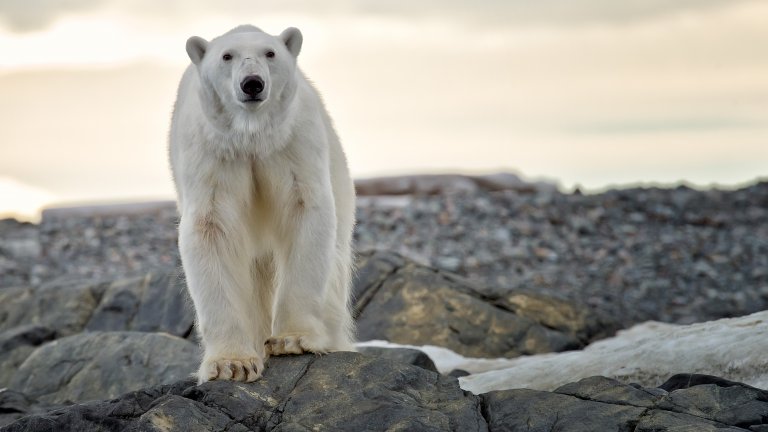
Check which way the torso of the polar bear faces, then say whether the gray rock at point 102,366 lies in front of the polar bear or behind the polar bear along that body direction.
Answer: behind

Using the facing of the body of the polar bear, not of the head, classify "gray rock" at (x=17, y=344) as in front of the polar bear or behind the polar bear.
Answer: behind

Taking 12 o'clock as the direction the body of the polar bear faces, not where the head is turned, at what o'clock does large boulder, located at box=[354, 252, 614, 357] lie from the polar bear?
The large boulder is roughly at 7 o'clock from the polar bear.

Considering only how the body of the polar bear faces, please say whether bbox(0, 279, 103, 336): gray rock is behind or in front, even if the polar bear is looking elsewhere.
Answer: behind

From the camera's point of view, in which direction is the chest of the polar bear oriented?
toward the camera

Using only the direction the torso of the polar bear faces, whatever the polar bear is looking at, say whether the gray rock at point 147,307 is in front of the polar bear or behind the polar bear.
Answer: behind
